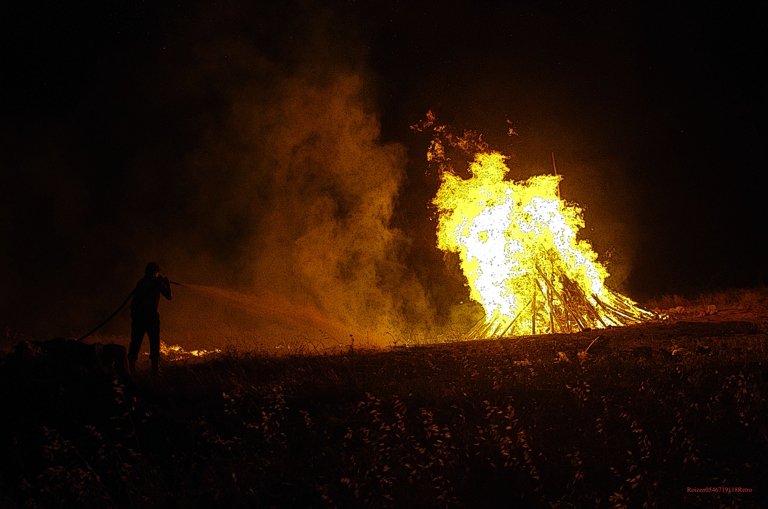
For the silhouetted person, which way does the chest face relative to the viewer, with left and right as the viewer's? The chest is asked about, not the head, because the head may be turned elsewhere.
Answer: facing away from the viewer and to the right of the viewer

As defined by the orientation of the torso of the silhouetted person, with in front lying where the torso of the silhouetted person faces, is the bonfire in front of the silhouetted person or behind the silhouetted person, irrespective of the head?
in front

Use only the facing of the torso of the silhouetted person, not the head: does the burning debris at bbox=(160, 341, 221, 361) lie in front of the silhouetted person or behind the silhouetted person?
in front

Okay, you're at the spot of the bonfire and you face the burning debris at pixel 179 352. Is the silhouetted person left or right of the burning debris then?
left
